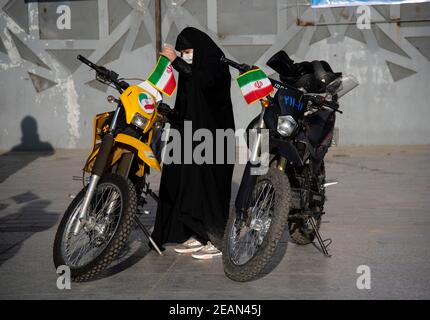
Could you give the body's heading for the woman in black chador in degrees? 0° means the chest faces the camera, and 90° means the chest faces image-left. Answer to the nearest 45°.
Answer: approximately 45°

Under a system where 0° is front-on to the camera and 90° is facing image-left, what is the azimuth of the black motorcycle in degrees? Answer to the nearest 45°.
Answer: approximately 45°

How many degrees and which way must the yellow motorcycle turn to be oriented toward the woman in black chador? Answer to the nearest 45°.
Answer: approximately 135° to its left

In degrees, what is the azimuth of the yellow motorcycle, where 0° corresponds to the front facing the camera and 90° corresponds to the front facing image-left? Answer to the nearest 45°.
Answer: approximately 0°

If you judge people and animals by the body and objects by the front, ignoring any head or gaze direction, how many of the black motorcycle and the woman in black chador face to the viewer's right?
0

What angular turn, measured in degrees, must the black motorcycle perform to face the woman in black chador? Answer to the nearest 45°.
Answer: approximately 90° to its right

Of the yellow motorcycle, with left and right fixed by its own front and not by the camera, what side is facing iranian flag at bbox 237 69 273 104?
left
